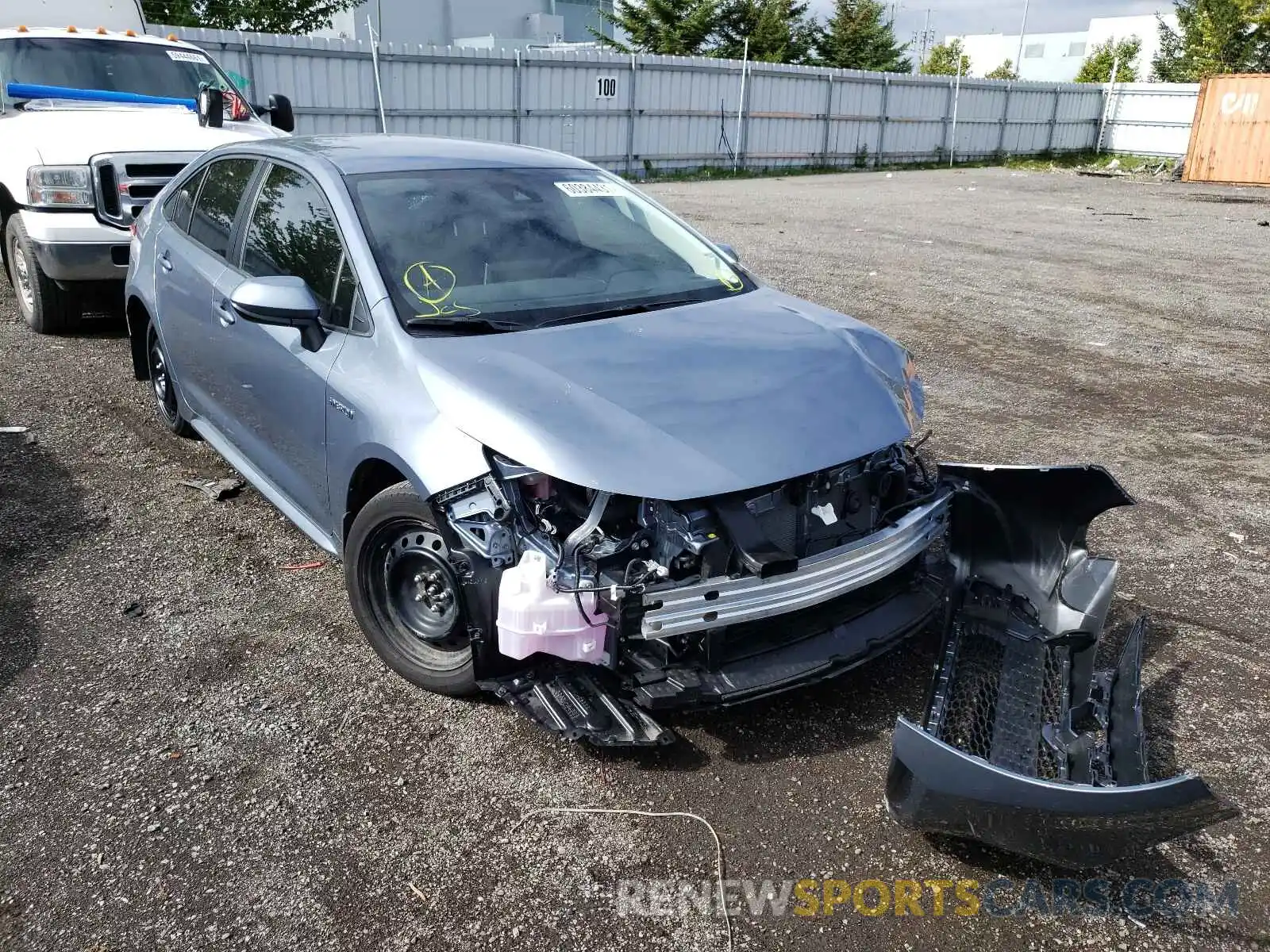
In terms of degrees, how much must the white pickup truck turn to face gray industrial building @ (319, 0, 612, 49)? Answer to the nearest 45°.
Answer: approximately 135° to its left

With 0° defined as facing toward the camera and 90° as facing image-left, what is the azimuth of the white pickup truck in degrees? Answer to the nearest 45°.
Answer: approximately 315°

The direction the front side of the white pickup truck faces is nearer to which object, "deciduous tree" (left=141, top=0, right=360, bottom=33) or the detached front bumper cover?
the detached front bumper cover

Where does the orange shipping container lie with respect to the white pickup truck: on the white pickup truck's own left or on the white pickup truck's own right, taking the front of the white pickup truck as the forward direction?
on the white pickup truck's own left

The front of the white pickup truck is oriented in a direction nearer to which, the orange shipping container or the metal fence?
the orange shipping container

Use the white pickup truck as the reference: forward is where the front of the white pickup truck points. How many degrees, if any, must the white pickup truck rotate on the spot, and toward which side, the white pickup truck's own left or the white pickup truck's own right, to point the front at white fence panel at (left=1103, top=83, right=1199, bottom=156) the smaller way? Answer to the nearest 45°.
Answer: approximately 90° to the white pickup truck's own left

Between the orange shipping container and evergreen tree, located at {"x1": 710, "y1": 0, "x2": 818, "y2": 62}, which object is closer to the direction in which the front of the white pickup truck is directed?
the orange shipping container
